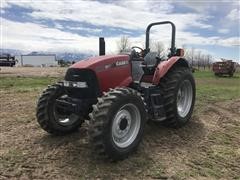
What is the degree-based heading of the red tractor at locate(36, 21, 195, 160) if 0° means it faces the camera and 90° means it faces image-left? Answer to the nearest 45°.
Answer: approximately 45°
